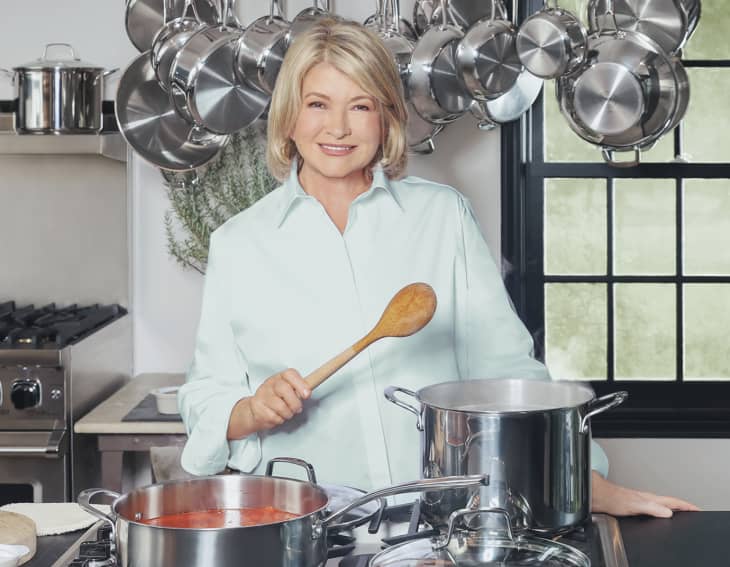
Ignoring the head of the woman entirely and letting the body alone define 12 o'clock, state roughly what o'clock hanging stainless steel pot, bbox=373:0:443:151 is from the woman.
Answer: The hanging stainless steel pot is roughly at 6 o'clock from the woman.

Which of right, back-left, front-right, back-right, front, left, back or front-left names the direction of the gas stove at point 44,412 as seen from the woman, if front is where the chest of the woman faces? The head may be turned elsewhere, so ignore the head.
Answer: back-right

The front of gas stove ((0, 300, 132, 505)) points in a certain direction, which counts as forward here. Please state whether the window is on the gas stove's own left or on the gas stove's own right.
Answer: on the gas stove's own left

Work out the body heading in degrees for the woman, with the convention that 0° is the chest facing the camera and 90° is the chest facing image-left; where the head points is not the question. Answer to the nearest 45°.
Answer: approximately 0°

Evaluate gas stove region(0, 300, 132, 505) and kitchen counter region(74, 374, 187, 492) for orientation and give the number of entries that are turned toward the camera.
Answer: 2
